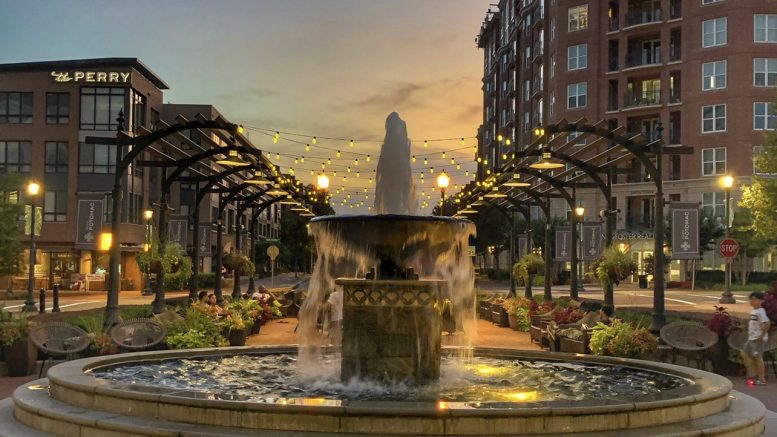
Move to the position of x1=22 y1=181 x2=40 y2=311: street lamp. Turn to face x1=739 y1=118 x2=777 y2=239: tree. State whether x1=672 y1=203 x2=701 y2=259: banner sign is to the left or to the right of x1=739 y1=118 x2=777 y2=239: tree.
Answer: right

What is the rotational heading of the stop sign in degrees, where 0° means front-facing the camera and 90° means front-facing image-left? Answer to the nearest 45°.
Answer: approximately 0°

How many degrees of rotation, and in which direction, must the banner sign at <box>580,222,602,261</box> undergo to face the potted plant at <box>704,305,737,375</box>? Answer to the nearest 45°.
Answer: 0° — it already faces it

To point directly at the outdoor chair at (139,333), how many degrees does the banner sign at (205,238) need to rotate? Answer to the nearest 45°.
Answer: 0° — it already faces it

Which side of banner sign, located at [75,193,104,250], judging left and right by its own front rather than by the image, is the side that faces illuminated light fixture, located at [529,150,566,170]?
left

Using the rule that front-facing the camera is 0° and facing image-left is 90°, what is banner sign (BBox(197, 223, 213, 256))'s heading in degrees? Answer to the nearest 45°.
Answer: approximately 0°

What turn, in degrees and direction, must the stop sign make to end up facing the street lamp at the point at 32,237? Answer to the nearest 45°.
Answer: approximately 45° to its right

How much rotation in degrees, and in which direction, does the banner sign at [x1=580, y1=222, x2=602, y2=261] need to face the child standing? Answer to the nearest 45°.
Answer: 0° — it already faces them
